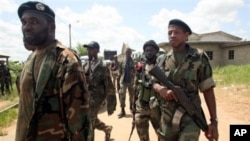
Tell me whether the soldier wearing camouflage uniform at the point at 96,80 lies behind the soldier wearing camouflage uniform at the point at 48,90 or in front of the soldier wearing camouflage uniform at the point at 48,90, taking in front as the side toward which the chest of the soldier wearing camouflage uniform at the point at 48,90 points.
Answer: behind

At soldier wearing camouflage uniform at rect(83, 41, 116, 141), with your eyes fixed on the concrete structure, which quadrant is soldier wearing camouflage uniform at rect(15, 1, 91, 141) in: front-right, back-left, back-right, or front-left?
back-right

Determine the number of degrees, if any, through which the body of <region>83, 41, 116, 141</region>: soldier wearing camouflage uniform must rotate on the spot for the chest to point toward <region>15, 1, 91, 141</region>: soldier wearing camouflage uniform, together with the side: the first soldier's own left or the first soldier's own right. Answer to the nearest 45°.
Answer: approximately 45° to the first soldier's own left

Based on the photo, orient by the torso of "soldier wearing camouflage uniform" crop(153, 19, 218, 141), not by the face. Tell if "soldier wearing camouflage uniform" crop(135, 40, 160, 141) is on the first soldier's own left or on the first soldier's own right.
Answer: on the first soldier's own right

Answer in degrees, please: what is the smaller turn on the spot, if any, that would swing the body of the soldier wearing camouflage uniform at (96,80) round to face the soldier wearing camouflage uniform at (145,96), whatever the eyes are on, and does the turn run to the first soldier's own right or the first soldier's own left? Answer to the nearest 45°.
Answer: approximately 90° to the first soldier's own left

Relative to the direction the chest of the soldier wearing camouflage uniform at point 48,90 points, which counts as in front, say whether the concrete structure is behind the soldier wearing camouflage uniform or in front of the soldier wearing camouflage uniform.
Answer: behind
